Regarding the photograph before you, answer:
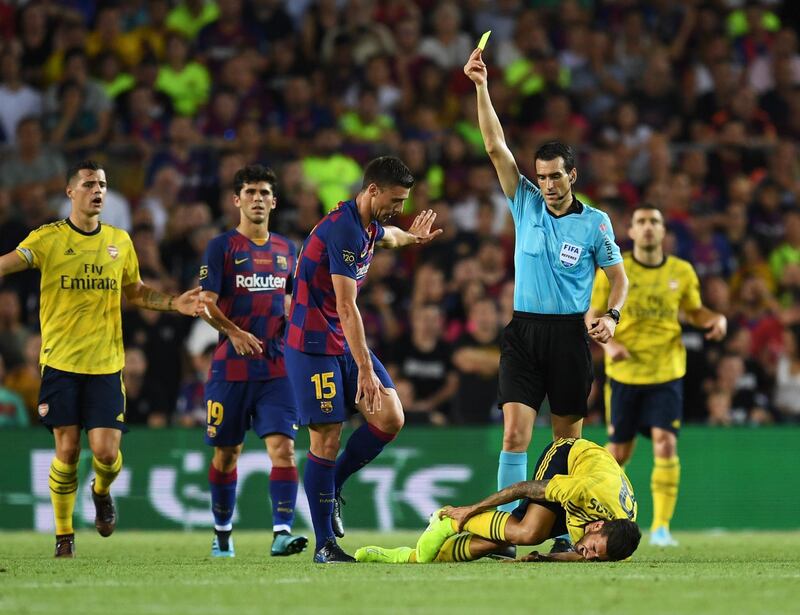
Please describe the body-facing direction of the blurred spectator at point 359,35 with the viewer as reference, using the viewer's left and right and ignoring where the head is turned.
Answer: facing the viewer

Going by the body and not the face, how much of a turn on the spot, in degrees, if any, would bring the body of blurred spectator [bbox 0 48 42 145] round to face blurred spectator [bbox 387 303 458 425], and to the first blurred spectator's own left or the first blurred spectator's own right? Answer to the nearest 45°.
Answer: approximately 45° to the first blurred spectator's own left

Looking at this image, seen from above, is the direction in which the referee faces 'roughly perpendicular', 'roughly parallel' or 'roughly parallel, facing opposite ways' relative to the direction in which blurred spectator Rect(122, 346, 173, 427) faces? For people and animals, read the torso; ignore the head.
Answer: roughly parallel

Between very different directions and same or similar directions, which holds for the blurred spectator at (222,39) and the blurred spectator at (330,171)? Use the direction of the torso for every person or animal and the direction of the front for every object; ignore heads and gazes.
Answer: same or similar directions

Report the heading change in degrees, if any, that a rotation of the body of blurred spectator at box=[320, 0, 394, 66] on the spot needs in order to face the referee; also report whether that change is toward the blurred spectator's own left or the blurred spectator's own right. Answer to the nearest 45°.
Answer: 0° — they already face them

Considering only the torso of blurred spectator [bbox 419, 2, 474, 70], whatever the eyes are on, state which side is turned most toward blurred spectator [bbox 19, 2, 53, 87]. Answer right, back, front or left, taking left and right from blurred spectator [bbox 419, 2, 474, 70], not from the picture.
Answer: right

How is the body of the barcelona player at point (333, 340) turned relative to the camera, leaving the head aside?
to the viewer's right

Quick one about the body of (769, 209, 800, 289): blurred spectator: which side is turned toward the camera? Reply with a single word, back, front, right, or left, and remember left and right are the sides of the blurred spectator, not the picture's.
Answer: front

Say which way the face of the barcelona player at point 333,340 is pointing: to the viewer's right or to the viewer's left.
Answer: to the viewer's right

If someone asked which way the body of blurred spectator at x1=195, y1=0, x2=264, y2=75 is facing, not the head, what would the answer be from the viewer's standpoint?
toward the camera

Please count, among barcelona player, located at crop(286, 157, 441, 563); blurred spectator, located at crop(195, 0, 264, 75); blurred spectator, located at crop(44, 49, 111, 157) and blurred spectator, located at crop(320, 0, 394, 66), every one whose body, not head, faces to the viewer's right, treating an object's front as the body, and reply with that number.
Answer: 1

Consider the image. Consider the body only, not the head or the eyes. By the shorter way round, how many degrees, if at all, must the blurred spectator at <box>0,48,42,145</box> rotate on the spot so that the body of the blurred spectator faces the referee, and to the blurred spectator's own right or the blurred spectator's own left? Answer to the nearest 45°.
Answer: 0° — they already face them

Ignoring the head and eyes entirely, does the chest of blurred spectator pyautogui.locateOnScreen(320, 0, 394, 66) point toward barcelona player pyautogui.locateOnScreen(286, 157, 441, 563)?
yes

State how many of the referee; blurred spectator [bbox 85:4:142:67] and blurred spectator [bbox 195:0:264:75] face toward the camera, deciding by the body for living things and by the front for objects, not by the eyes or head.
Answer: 3

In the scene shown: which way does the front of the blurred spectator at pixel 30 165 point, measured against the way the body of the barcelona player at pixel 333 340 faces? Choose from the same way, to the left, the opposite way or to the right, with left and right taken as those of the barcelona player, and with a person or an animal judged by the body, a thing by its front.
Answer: to the right
